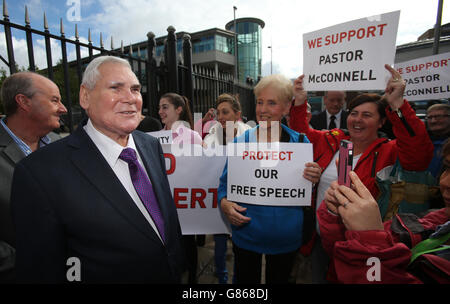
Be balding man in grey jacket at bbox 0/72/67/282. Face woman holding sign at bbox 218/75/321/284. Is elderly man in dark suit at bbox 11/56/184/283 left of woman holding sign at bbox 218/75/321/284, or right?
right

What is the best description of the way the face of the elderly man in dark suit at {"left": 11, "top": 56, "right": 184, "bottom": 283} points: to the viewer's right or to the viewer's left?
to the viewer's right

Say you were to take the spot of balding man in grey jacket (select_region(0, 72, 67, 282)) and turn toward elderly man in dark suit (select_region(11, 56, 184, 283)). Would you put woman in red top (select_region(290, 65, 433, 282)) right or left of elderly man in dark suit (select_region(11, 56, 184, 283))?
left

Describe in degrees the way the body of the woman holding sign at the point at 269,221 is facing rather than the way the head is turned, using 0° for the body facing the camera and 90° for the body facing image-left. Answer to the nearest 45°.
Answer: approximately 0°
